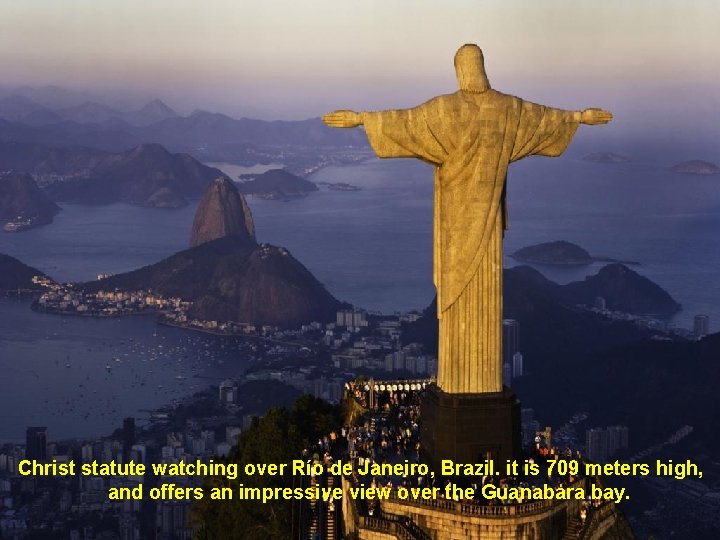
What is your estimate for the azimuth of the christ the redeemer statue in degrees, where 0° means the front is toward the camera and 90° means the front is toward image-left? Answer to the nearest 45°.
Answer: approximately 180°
